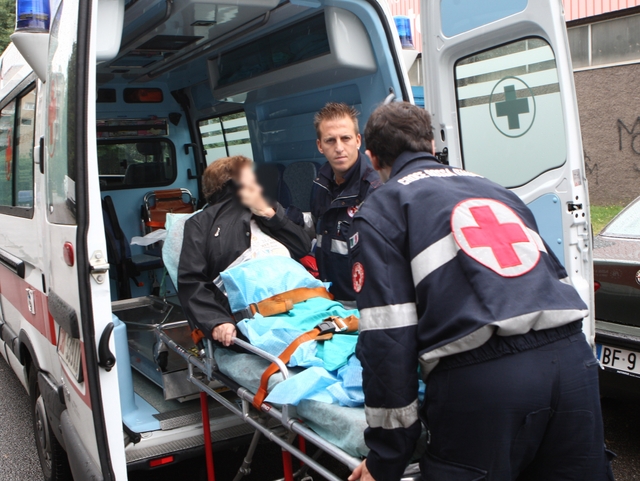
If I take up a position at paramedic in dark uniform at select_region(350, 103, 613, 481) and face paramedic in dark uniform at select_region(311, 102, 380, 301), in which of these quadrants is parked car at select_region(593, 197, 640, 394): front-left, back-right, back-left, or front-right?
front-right

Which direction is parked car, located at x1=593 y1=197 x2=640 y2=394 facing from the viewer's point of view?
away from the camera

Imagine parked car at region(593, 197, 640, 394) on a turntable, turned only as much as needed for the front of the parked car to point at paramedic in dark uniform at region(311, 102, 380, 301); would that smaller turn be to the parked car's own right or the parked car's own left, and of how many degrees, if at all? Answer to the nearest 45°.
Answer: approximately 135° to the parked car's own left

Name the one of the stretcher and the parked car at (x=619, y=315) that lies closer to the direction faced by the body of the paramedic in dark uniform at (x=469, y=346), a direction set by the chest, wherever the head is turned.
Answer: the stretcher

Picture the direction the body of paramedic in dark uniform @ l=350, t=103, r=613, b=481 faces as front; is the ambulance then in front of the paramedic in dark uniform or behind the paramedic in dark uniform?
in front

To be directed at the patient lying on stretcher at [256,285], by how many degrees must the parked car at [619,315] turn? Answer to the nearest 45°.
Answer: approximately 135° to its left

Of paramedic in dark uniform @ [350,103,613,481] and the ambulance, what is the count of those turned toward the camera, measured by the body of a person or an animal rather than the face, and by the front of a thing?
0

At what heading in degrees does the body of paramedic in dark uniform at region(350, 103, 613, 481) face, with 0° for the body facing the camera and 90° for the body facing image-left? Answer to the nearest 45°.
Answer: approximately 135°

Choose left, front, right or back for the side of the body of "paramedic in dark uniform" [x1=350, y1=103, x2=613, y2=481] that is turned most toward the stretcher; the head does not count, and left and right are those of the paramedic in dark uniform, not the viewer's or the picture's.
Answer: front

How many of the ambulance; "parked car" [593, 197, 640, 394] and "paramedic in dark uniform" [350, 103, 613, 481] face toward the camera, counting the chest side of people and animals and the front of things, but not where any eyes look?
0

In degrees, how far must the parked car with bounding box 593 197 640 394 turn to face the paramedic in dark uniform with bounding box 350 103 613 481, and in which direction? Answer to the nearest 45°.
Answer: approximately 180°

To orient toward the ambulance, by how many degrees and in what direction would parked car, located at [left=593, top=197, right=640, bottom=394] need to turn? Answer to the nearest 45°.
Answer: approximately 135° to its left

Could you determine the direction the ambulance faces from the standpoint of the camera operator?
facing away from the viewer and to the left of the viewer
